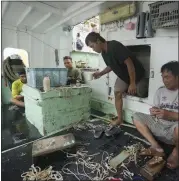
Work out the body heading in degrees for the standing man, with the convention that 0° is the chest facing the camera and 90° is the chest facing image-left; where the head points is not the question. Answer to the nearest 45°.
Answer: approximately 90°

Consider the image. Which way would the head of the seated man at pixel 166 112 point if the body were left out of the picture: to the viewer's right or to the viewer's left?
to the viewer's left

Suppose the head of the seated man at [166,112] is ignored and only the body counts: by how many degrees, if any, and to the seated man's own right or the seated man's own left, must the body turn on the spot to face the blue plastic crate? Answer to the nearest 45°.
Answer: approximately 45° to the seated man's own right

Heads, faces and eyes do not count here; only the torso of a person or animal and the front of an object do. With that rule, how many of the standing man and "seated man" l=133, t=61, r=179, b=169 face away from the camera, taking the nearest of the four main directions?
0
